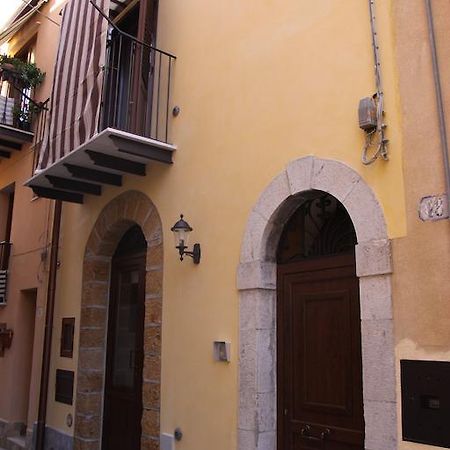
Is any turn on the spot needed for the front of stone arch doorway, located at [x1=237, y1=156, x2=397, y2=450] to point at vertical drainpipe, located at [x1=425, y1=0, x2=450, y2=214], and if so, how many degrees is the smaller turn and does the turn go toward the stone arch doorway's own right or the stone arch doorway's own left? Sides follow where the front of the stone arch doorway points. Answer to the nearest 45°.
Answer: approximately 90° to the stone arch doorway's own left

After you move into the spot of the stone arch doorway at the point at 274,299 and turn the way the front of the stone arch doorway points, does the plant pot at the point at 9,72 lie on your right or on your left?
on your right

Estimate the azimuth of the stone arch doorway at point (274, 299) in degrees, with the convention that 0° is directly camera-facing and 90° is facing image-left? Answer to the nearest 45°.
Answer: approximately 45°

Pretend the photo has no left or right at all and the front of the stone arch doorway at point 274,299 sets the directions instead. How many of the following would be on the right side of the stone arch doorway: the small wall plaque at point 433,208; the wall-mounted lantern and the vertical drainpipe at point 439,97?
1

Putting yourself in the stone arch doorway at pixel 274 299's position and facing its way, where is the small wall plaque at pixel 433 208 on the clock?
The small wall plaque is roughly at 9 o'clock from the stone arch doorway.

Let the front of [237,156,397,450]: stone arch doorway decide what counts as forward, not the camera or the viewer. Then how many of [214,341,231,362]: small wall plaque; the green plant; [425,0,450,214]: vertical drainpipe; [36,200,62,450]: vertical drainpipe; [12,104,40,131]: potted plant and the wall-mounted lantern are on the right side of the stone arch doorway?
5

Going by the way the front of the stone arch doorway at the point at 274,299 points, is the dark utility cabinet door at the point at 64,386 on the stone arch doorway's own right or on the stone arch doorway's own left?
on the stone arch doorway's own right

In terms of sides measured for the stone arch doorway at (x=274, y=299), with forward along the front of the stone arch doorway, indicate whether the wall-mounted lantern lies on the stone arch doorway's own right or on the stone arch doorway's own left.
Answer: on the stone arch doorway's own right

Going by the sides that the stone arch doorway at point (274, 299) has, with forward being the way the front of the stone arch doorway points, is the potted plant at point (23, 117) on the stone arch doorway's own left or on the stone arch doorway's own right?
on the stone arch doorway's own right

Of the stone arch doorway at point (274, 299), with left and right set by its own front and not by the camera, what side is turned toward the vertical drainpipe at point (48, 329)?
right
